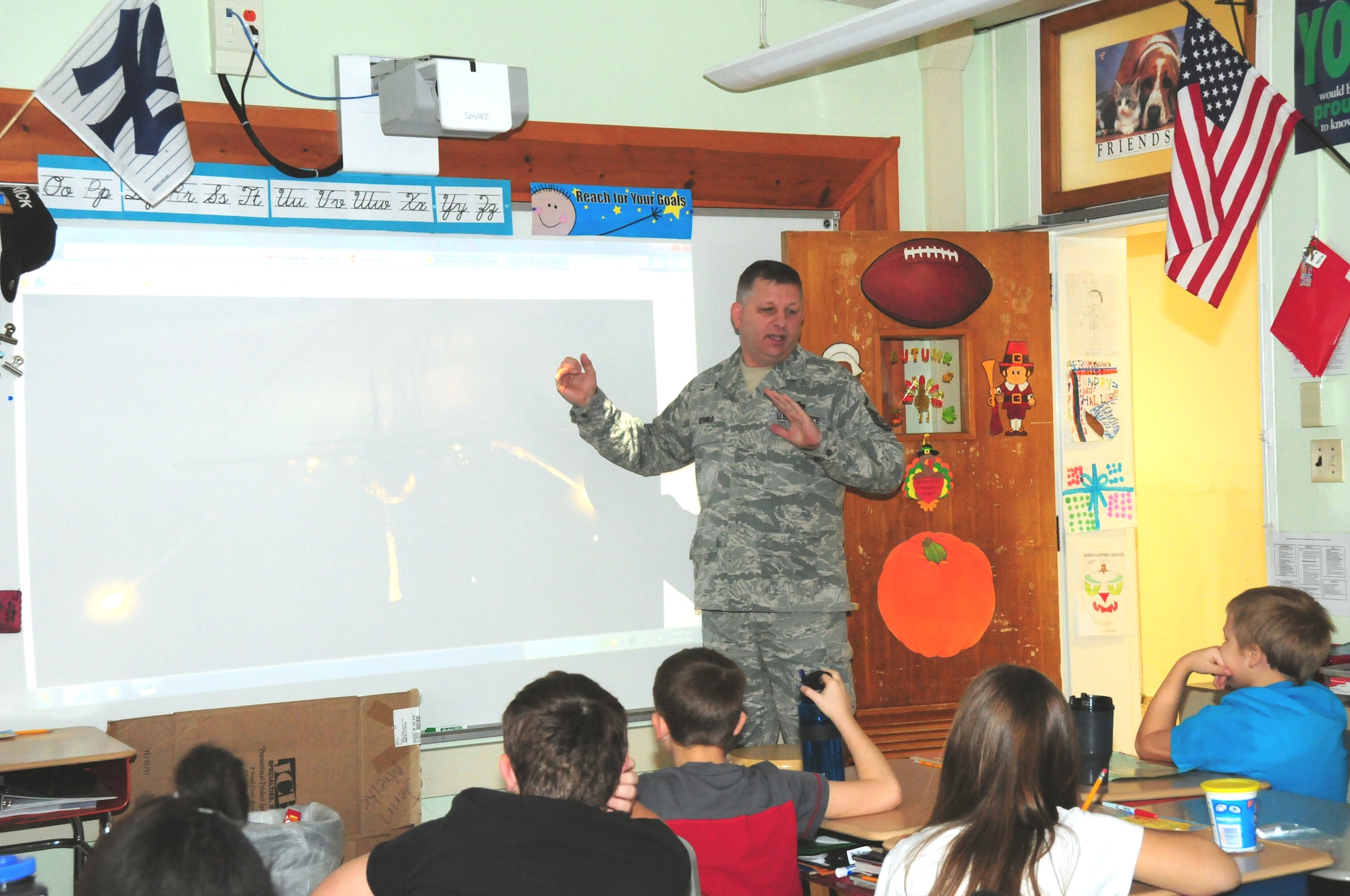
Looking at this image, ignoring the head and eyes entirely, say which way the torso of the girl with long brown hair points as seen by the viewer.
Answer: away from the camera

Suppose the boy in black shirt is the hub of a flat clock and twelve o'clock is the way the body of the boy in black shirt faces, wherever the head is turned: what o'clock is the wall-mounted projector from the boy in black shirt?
The wall-mounted projector is roughly at 12 o'clock from the boy in black shirt.

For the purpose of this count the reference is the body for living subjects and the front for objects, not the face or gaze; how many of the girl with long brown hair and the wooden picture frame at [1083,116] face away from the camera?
1

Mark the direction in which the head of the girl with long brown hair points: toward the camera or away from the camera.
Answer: away from the camera

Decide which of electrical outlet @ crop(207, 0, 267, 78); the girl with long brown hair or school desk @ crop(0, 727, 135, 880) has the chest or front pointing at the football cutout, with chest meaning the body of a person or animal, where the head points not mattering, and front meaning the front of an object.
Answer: the girl with long brown hair

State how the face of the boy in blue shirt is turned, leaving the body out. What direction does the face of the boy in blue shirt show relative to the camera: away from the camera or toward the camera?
away from the camera

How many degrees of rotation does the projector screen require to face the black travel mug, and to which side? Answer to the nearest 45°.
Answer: approximately 45° to its left

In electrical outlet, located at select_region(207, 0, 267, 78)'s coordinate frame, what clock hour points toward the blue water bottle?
The blue water bottle is roughly at 11 o'clock from the electrical outlet.

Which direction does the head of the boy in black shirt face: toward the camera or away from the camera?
away from the camera

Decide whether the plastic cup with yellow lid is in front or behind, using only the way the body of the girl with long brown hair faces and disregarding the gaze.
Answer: in front
